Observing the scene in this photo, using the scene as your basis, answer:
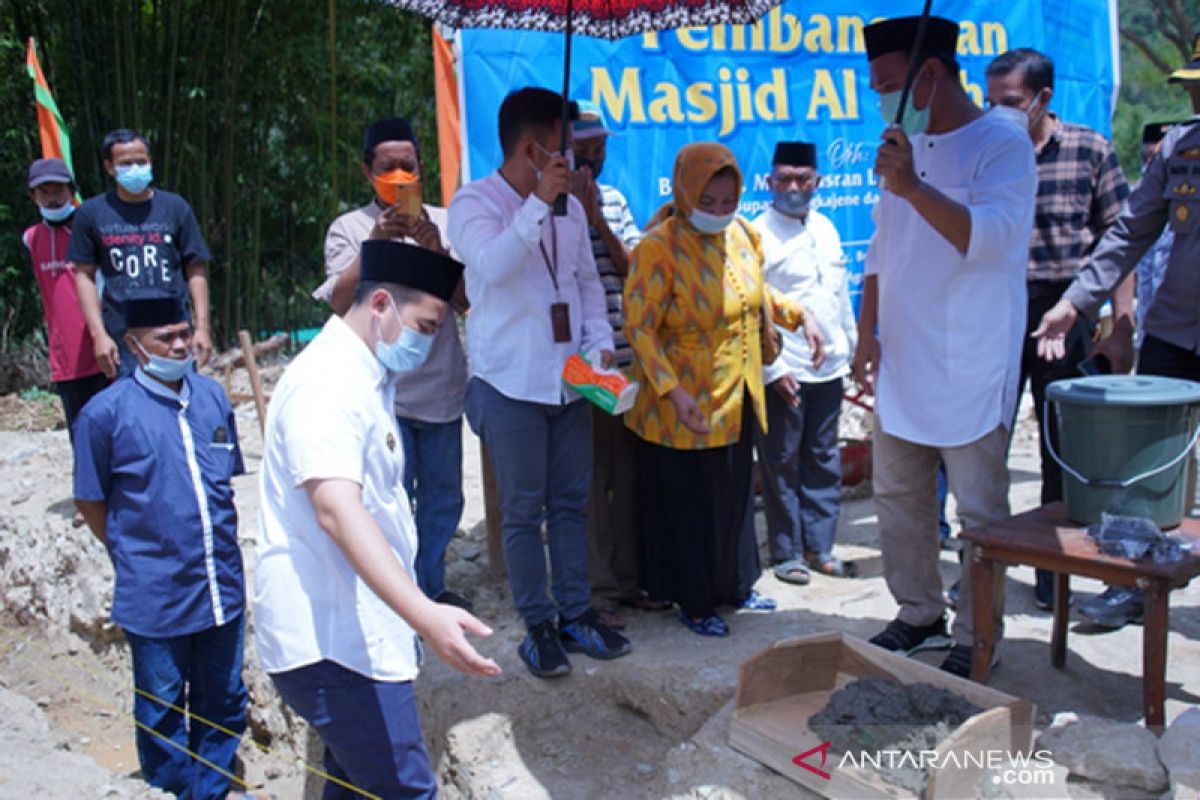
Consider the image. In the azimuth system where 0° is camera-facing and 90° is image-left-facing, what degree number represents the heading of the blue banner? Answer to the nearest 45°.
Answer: approximately 0°

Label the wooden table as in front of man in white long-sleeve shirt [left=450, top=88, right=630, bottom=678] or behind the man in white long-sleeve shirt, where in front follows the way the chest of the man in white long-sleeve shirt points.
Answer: in front

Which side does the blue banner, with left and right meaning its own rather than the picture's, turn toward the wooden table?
front

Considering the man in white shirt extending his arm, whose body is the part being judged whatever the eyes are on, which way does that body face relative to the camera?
to the viewer's right

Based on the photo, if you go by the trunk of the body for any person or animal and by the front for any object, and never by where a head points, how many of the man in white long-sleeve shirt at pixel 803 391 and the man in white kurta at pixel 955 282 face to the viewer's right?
0

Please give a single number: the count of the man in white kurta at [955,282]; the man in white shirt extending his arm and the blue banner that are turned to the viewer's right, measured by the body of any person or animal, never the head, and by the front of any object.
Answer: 1
